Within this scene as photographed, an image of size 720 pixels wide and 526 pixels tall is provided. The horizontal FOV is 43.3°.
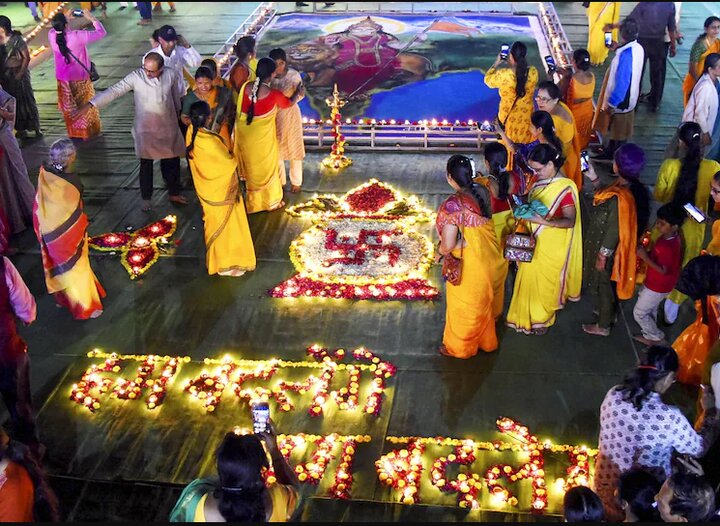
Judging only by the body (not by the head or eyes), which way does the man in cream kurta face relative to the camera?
toward the camera

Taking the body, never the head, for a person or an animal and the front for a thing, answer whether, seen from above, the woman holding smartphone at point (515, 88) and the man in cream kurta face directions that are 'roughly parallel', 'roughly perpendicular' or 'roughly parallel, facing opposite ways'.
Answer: roughly parallel, facing opposite ways

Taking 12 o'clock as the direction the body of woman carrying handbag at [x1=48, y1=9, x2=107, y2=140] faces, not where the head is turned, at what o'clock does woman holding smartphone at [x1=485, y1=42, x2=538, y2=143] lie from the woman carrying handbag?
The woman holding smartphone is roughly at 3 o'clock from the woman carrying handbag.

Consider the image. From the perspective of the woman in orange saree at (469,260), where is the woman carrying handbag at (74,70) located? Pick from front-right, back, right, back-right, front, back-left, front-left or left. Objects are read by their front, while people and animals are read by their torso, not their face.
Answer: front

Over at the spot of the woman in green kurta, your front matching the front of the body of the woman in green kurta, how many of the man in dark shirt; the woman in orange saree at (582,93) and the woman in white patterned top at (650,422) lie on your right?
2

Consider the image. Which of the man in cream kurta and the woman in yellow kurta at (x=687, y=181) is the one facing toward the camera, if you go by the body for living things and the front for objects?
the man in cream kurta

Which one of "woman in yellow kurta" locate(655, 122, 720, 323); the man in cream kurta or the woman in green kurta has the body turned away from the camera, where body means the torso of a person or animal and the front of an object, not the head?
the woman in yellow kurta

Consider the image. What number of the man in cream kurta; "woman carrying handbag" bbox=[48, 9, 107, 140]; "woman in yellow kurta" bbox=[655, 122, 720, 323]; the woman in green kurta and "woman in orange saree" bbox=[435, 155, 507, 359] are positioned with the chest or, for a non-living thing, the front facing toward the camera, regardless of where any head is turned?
1

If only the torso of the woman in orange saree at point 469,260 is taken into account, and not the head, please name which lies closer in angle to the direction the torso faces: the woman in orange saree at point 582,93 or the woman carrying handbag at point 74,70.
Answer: the woman carrying handbag

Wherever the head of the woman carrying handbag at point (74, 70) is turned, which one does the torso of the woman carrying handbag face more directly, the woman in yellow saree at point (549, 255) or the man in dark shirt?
the man in dark shirt

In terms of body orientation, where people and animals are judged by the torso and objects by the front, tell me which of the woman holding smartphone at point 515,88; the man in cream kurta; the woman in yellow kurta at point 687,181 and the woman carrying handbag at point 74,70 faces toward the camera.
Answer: the man in cream kurta

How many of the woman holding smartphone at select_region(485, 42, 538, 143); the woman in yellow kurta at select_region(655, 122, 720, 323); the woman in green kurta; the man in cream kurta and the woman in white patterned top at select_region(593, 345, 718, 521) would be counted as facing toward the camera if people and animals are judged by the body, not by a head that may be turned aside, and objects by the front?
1

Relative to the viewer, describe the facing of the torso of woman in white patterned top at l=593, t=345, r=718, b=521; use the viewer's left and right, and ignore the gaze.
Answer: facing away from the viewer and to the right of the viewer

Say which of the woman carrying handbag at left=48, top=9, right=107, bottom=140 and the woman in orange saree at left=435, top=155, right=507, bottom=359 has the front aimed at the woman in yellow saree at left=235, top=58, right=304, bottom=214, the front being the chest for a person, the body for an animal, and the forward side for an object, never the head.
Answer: the woman in orange saree at left=435, top=155, right=507, bottom=359

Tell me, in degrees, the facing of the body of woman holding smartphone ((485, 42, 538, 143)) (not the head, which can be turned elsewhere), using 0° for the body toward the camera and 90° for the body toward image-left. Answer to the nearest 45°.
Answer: approximately 135°

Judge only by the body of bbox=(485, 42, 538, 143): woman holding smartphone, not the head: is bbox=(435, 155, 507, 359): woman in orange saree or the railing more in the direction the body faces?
the railing

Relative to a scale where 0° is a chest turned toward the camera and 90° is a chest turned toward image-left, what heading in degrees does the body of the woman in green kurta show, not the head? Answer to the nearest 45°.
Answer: approximately 90°
